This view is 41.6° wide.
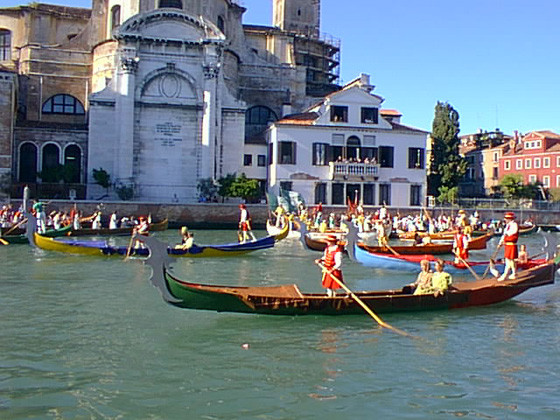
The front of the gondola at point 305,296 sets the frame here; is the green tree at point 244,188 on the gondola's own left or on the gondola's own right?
on the gondola's own right

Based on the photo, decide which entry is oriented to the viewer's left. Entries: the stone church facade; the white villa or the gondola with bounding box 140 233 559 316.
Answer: the gondola

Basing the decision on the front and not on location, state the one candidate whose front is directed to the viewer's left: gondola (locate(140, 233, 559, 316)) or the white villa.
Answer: the gondola

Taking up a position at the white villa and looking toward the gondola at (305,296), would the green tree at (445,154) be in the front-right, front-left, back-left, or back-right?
back-left

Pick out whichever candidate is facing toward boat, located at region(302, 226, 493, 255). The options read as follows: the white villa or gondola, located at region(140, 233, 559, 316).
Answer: the white villa

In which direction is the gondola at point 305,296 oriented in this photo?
to the viewer's left

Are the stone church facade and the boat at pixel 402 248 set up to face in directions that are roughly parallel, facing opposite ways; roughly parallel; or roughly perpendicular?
roughly perpendicular

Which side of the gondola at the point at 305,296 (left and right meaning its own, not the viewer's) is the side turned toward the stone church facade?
right

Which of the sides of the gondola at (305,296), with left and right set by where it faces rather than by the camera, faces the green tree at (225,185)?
right

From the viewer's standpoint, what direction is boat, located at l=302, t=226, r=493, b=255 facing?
to the viewer's left

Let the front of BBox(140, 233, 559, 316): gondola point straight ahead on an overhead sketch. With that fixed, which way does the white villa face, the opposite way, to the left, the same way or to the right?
to the left

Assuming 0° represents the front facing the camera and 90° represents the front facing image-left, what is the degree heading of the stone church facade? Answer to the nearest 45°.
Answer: approximately 0°

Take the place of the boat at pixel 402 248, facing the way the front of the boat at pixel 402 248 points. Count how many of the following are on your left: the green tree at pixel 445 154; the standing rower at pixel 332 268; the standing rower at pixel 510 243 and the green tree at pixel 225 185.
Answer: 2

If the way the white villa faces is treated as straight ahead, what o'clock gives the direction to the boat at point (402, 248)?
The boat is roughly at 12 o'clock from the white villa.

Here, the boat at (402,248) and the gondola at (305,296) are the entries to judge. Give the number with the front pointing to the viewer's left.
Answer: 2
